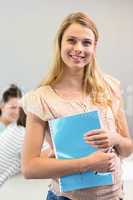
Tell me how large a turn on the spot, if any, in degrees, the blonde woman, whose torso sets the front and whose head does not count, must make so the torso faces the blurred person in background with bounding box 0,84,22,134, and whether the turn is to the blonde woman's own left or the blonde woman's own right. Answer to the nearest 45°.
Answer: approximately 180°

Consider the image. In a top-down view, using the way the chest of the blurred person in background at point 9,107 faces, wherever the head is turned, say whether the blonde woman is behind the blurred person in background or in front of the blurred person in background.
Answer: in front

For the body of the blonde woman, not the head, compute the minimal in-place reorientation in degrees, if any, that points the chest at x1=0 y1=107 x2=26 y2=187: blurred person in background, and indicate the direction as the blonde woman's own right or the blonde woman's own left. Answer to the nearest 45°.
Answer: approximately 135° to the blonde woman's own right

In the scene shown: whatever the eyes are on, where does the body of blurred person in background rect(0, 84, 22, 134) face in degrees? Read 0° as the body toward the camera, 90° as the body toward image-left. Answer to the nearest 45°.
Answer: approximately 315°
